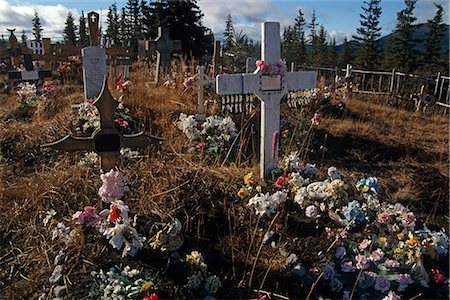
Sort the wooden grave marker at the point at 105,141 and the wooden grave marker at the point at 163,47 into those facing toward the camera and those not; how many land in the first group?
2

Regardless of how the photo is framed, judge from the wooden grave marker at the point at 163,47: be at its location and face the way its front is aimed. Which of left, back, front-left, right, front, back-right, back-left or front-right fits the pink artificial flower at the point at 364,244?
front

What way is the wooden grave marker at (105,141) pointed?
toward the camera

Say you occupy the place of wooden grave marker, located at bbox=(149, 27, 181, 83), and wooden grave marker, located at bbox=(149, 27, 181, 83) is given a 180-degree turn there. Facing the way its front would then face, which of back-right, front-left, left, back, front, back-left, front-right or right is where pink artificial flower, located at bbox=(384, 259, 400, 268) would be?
back

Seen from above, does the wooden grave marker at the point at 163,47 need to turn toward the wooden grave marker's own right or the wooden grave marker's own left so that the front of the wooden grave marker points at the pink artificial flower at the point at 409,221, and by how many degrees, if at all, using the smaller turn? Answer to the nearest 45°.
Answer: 0° — it already faces it

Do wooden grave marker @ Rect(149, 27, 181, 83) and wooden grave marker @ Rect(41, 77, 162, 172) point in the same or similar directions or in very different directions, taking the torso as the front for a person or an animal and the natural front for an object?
same or similar directions

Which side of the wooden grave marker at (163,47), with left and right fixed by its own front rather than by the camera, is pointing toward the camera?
front

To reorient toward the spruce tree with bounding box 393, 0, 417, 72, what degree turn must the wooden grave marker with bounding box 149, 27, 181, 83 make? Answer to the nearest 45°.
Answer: approximately 135° to its left

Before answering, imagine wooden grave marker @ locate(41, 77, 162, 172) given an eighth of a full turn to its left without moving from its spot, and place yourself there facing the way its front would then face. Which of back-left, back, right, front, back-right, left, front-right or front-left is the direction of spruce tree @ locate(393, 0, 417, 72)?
left

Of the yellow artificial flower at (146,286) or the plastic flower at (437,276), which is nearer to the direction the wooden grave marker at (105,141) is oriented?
the yellow artificial flower

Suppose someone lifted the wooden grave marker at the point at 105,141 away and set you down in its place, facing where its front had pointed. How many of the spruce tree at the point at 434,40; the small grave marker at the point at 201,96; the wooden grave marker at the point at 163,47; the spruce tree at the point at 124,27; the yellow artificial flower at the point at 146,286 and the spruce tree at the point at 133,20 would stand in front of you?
1

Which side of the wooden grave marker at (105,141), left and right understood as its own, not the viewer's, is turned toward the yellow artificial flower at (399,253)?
left

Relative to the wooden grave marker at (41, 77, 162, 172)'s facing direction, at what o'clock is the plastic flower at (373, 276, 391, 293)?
The plastic flower is roughly at 10 o'clock from the wooden grave marker.

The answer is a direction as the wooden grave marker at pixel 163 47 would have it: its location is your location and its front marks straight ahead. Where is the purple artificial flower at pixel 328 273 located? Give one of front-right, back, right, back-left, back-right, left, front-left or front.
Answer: front

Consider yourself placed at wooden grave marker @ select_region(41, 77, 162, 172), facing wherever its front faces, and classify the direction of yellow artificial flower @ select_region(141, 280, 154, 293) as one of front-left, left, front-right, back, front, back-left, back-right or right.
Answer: front

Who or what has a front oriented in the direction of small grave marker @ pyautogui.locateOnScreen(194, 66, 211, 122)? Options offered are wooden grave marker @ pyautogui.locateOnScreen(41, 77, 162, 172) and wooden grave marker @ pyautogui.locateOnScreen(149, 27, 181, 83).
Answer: wooden grave marker @ pyautogui.locateOnScreen(149, 27, 181, 83)
